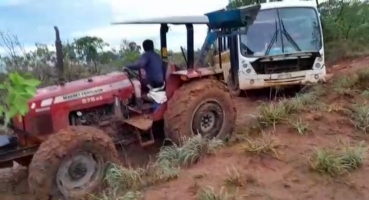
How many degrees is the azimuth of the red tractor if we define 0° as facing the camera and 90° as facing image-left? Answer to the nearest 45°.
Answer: approximately 45°

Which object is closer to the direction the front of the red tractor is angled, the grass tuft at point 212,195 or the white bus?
the grass tuft

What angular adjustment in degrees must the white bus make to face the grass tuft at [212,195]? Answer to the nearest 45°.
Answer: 0° — it already faces it

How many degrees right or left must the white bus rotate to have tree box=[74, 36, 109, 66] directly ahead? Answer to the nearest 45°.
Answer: approximately 135° to its right

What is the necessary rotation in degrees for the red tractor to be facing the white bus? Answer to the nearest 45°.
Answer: approximately 180°

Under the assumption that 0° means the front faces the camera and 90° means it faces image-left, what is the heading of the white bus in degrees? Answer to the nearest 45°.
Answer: approximately 0°

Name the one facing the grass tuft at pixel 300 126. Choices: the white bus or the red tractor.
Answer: the white bus

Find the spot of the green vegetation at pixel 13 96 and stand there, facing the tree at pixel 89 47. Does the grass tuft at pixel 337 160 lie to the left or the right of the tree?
right

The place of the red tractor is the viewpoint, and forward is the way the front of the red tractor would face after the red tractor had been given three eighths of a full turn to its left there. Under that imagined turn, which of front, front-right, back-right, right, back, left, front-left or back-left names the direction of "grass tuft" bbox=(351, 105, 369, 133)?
front
